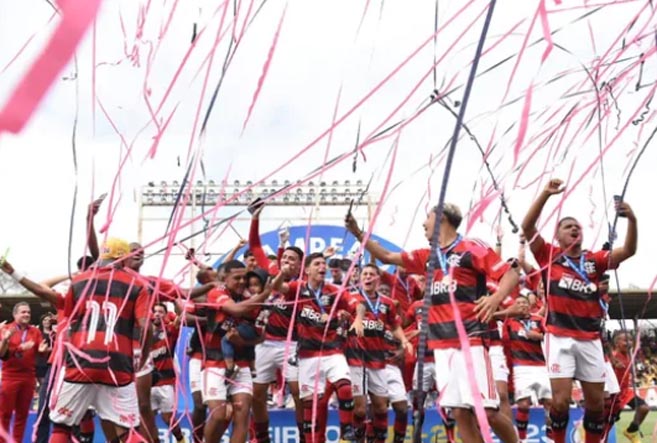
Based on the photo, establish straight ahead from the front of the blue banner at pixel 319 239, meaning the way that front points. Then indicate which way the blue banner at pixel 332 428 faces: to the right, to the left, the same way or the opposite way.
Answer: the same way

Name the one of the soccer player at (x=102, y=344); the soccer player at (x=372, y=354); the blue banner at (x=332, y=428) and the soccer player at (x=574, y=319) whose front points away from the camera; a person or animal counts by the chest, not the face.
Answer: the soccer player at (x=102, y=344)

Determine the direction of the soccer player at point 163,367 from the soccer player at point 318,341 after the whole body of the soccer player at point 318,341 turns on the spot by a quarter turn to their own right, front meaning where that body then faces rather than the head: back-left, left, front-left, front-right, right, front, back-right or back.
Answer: front-right

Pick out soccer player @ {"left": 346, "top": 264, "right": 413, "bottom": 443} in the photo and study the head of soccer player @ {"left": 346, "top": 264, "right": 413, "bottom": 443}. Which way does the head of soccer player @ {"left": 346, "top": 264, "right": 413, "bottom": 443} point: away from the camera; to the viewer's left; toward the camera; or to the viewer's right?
toward the camera

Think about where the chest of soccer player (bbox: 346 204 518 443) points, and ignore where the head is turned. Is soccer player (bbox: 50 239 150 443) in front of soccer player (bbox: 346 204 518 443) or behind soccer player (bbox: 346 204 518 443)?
in front

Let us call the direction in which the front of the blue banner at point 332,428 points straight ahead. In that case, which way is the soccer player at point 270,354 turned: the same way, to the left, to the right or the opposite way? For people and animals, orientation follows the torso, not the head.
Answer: the same way

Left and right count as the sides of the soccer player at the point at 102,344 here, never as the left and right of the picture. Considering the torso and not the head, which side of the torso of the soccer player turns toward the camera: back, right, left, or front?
back

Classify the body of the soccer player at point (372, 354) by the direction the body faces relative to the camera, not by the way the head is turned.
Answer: toward the camera

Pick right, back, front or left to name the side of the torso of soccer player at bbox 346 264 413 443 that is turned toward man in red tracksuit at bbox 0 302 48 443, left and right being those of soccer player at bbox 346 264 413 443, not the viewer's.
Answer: right

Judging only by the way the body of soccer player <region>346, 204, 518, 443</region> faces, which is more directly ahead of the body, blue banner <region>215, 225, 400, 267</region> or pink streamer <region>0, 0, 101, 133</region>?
the pink streamer

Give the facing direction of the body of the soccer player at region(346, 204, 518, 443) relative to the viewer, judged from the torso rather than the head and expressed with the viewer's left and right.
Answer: facing the viewer and to the left of the viewer

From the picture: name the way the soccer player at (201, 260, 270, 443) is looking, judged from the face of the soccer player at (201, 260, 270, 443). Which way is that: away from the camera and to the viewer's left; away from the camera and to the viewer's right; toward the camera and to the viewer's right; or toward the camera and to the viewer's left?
toward the camera and to the viewer's right

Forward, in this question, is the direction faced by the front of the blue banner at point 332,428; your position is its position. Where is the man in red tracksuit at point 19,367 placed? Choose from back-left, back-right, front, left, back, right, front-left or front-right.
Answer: right

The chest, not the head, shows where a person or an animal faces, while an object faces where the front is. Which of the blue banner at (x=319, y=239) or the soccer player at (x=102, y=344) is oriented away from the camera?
the soccer player

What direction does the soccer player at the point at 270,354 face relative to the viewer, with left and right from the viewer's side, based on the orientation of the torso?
facing the viewer

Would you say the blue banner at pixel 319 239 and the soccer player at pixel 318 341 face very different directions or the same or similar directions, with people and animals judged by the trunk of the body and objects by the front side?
same or similar directions

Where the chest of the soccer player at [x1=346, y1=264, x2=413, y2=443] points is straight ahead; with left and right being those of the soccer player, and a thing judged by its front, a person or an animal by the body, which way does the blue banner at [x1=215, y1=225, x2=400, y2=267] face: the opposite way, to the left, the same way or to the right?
the same way

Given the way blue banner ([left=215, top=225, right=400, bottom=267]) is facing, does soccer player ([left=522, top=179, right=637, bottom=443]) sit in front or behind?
in front

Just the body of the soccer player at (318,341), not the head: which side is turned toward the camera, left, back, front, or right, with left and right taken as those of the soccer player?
front

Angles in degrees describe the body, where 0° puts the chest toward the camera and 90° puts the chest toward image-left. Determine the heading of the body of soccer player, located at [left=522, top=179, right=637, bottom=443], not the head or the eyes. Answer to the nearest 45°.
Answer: approximately 0°
